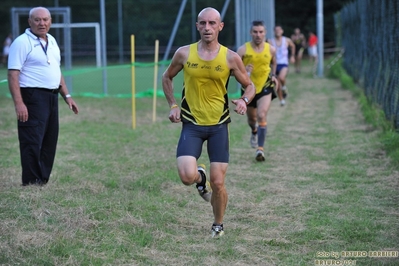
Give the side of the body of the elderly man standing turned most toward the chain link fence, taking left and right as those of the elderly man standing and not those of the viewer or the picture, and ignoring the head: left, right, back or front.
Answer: left

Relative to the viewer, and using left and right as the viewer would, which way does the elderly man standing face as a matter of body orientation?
facing the viewer and to the right of the viewer

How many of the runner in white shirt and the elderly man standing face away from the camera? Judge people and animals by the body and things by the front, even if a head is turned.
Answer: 0

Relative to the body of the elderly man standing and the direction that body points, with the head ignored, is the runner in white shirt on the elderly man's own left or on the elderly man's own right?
on the elderly man's own left

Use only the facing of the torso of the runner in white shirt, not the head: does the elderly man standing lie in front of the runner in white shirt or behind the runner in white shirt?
in front

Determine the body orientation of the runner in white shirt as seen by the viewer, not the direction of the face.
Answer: toward the camera
